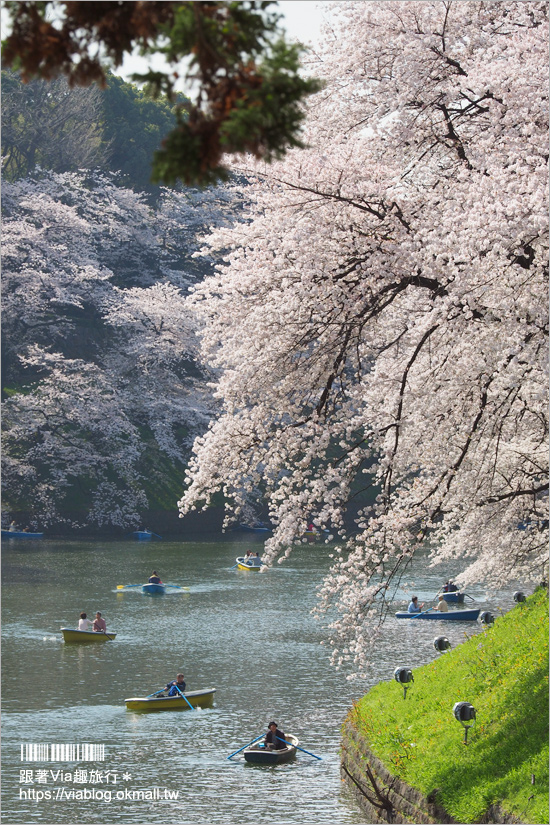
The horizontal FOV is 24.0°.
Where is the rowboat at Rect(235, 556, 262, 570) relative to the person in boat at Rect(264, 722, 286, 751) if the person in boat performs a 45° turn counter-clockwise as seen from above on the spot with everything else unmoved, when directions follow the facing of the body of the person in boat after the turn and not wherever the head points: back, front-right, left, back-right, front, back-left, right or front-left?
back

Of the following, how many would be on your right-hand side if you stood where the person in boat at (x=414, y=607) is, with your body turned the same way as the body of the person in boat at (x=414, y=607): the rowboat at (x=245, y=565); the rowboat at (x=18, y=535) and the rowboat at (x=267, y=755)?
1

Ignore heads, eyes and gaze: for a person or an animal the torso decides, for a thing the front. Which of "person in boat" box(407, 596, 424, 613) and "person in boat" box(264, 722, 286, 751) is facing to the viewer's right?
"person in boat" box(407, 596, 424, 613)

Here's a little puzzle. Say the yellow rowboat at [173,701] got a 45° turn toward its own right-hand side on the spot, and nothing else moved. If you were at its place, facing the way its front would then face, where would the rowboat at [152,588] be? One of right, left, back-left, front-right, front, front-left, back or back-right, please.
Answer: back-left
